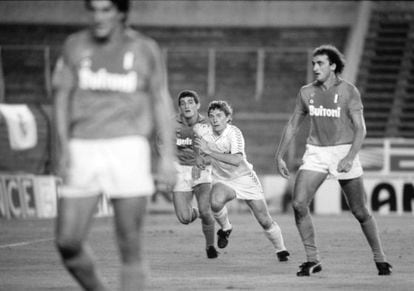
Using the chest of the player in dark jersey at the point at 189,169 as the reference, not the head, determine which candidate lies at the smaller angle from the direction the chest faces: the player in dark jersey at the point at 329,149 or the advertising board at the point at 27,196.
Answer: the player in dark jersey

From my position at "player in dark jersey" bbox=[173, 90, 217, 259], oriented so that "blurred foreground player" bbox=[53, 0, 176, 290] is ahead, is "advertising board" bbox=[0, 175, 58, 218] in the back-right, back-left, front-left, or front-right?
back-right

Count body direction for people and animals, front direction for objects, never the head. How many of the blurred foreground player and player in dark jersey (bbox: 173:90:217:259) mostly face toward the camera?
2

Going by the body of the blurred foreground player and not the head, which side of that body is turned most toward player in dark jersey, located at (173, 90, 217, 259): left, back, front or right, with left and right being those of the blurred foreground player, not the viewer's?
back

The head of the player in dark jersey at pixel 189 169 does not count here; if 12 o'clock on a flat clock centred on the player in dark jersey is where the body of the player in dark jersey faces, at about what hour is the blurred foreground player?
The blurred foreground player is roughly at 12 o'clock from the player in dark jersey.
